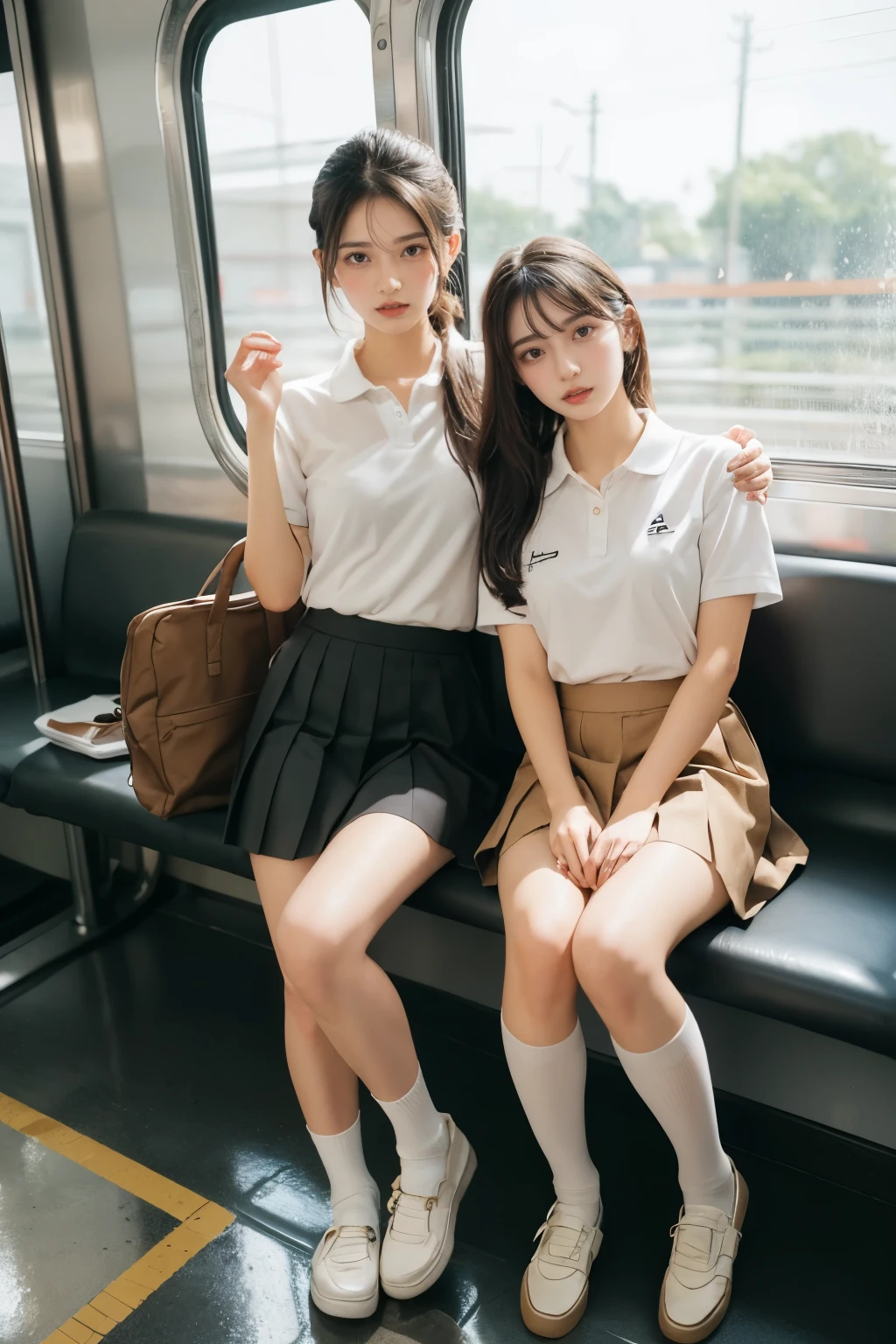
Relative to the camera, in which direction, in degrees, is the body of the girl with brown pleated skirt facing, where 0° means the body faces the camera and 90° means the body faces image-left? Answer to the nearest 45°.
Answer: approximately 0°

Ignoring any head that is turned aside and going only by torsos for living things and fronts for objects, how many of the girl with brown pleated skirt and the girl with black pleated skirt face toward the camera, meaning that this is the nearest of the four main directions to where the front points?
2

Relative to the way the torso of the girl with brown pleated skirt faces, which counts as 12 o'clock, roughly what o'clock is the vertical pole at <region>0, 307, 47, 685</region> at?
The vertical pole is roughly at 4 o'clock from the girl with brown pleated skirt.

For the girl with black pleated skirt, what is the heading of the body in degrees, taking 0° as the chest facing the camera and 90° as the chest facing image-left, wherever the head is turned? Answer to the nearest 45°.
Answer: approximately 0°
